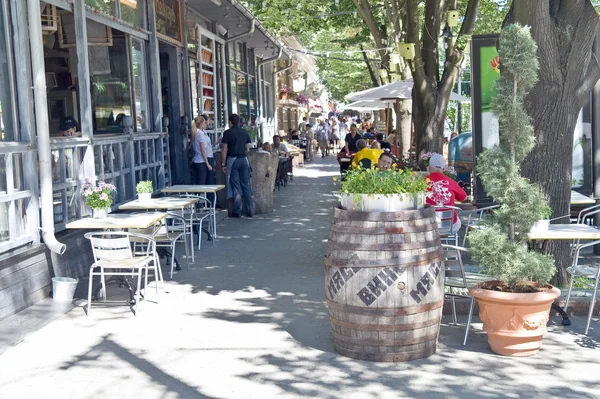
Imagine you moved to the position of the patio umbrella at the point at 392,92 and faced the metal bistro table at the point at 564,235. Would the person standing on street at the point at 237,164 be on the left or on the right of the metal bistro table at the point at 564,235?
right

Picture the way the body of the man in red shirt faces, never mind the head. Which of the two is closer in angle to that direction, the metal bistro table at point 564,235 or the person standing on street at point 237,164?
the person standing on street

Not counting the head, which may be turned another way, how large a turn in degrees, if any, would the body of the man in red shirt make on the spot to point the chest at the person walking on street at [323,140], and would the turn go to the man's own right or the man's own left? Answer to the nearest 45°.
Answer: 0° — they already face them

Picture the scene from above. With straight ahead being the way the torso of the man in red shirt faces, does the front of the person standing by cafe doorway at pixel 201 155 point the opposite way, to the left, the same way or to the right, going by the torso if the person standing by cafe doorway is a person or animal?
to the right

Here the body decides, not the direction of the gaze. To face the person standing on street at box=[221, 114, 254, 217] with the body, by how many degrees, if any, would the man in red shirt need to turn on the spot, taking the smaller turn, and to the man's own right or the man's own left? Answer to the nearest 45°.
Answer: approximately 45° to the man's own left

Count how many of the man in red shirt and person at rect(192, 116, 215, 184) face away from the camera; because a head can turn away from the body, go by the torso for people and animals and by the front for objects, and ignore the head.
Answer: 1

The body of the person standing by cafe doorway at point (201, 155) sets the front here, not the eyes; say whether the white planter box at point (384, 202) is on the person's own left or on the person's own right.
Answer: on the person's own right
